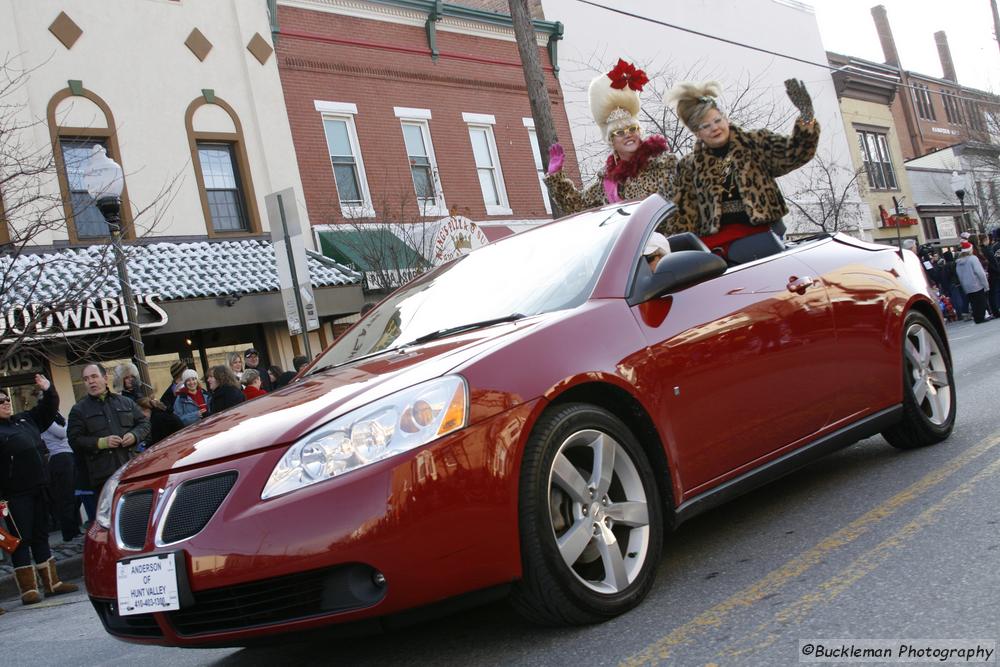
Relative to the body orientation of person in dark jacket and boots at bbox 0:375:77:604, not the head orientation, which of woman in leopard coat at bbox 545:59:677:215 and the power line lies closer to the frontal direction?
the woman in leopard coat

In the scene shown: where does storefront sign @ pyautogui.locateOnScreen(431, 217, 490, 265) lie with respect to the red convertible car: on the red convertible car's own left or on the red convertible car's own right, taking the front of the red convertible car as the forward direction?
on the red convertible car's own right

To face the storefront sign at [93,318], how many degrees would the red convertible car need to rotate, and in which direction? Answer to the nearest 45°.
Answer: approximately 90° to its right

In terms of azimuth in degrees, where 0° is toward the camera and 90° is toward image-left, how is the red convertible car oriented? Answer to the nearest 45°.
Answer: approximately 45°

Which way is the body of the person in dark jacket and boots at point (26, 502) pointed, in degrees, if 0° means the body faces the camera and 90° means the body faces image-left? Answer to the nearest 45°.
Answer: approximately 315°

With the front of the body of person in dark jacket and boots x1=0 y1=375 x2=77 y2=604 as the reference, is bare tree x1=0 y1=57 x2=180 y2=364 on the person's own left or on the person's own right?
on the person's own left
